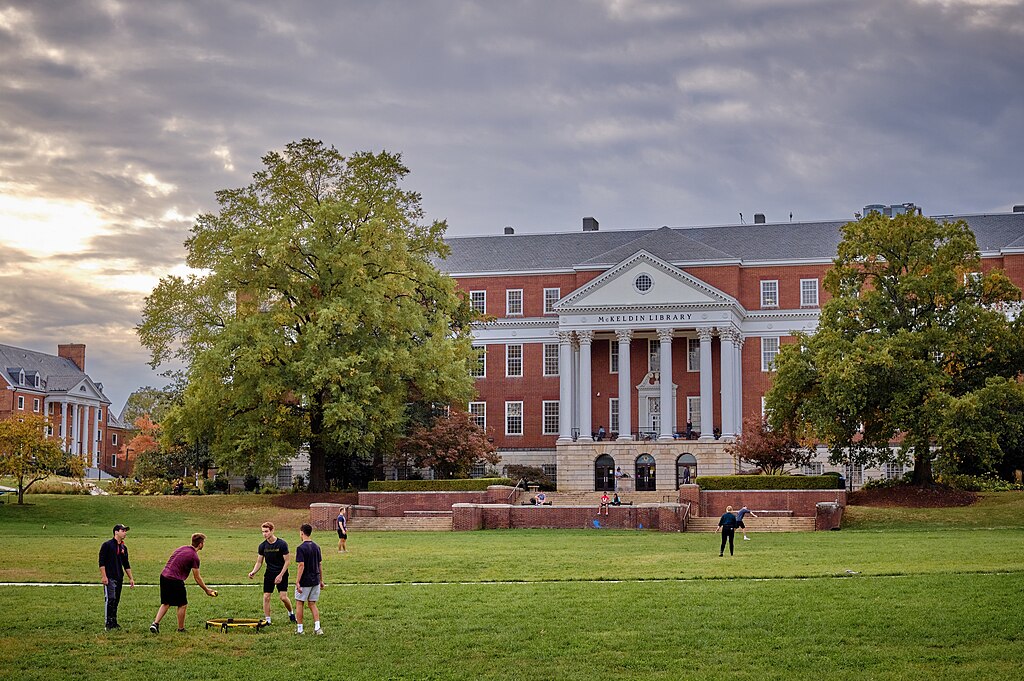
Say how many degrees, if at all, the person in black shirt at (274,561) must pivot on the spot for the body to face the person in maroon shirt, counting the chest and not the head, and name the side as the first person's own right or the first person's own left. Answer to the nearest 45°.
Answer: approximately 45° to the first person's own right

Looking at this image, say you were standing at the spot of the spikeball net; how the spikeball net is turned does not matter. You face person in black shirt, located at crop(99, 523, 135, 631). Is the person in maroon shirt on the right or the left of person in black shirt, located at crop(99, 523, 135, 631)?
left

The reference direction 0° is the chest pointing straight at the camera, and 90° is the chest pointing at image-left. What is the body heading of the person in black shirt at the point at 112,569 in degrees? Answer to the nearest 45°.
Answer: approximately 315°

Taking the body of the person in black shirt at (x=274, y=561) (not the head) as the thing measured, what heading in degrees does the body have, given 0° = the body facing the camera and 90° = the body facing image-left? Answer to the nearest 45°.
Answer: approximately 45°

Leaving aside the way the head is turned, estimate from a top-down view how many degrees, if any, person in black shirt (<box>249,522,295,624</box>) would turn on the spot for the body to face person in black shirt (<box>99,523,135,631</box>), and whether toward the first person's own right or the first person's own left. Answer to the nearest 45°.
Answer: approximately 45° to the first person's own right

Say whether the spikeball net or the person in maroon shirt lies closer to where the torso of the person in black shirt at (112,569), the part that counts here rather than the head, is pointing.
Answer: the person in maroon shirt

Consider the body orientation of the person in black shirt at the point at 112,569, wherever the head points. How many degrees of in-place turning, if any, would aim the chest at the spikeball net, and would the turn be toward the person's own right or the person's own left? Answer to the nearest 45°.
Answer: approximately 45° to the person's own left
